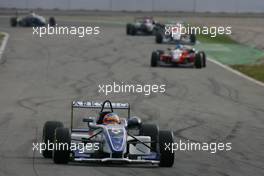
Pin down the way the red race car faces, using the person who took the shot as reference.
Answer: facing the viewer

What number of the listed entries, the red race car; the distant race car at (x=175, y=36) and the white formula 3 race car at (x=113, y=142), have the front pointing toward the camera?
3

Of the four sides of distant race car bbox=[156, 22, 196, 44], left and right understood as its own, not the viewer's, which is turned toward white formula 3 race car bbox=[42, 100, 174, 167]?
front

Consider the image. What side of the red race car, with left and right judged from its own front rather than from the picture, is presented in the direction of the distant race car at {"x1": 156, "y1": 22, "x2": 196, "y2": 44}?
back

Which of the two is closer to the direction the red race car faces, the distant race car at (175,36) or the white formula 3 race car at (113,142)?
the white formula 3 race car

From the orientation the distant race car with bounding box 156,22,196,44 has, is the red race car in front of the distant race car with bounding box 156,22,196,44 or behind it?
in front

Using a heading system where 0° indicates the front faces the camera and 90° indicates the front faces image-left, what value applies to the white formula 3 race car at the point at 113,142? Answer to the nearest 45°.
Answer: approximately 0°

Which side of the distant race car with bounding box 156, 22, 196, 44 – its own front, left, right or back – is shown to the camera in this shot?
front

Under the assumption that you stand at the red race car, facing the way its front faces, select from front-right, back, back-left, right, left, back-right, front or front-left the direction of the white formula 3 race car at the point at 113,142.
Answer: front

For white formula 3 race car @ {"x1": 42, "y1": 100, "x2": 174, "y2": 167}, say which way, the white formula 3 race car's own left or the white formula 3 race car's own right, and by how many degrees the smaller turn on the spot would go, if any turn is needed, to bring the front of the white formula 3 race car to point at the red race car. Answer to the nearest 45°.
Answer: approximately 180°
